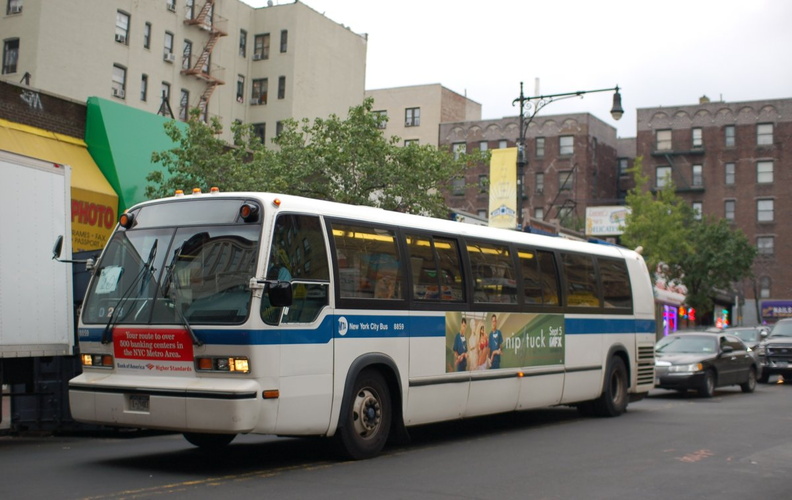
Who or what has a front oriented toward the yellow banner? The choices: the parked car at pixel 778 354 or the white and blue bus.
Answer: the parked car

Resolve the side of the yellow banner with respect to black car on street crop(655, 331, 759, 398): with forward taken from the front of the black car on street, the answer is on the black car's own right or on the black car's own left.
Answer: on the black car's own right

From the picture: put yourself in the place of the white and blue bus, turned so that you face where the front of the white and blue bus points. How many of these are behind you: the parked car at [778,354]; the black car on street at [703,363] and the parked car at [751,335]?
3

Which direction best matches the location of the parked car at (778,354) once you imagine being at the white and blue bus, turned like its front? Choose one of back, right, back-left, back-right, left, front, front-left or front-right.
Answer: back

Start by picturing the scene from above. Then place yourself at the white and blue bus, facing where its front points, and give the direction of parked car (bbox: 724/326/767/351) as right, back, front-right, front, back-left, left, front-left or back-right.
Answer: back

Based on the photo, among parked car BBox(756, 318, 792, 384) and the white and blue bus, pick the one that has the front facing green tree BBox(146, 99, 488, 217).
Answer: the parked car

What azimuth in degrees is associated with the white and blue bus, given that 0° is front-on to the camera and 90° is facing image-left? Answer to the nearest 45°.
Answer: approximately 45°

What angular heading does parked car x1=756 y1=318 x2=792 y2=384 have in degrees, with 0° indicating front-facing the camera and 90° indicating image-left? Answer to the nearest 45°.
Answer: approximately 45°

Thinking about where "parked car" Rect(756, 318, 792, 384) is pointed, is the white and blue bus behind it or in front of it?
in front

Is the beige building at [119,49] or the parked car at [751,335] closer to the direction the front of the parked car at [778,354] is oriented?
the beige building
